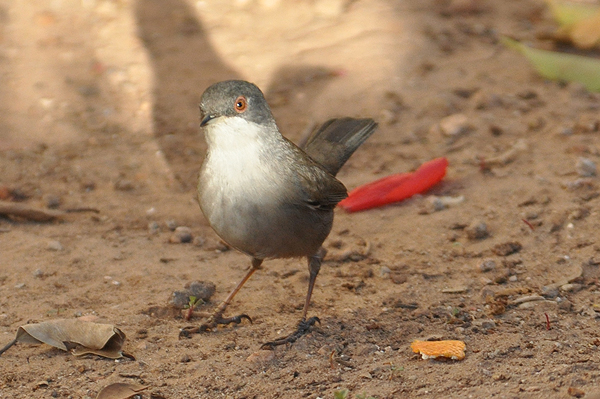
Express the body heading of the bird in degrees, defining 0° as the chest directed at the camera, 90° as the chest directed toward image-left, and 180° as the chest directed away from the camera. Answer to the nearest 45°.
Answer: approximately 45°

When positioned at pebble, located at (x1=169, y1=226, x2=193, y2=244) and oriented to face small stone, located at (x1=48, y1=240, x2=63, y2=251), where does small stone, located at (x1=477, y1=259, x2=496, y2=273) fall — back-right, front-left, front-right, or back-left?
back-left

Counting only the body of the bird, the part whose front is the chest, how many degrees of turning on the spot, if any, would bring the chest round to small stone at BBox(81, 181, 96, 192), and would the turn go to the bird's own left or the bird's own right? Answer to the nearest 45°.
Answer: approximately 90° to the bird's own right

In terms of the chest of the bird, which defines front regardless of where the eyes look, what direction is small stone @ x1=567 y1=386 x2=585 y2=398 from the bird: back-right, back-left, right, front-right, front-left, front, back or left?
left

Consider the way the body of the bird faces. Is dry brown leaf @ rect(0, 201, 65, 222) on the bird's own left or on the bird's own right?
on the bird's own right

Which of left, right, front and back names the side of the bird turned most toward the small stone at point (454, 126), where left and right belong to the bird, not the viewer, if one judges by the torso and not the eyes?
back

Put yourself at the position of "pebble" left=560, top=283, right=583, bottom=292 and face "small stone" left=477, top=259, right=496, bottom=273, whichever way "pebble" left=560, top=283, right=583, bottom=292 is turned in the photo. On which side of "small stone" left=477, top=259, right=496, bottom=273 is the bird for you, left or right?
left

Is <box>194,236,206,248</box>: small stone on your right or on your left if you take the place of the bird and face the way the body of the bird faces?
on your right

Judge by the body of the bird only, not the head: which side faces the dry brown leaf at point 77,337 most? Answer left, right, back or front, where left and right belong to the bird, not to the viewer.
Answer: front

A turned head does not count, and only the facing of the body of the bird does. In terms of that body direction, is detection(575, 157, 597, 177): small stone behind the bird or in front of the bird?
behind

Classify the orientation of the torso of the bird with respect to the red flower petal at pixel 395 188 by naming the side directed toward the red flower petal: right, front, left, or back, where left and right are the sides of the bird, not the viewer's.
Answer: back

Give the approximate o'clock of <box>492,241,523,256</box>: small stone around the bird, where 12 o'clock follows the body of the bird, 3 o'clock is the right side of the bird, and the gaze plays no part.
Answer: The small stone is roughly at 7 o'clock from the bird.

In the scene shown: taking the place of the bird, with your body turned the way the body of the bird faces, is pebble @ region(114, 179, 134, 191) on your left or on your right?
on your right

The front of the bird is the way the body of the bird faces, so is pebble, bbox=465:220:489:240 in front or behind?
behind

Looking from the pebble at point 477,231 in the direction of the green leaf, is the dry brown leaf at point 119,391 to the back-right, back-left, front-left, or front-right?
back-left

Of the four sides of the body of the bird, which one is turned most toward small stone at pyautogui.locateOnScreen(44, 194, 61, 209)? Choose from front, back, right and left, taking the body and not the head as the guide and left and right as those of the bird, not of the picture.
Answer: right
